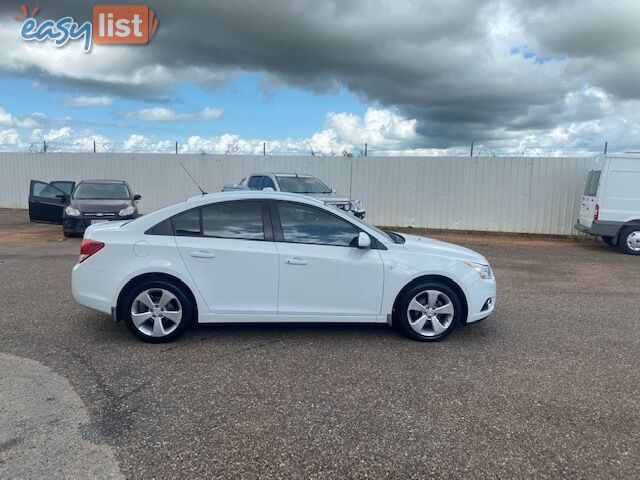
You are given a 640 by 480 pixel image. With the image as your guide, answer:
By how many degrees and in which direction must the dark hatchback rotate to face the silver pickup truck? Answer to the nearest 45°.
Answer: approximately 45° to its left

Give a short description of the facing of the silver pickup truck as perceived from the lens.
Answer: facing the viewer and to the right of the viewer

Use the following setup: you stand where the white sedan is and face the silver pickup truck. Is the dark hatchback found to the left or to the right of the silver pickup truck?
left

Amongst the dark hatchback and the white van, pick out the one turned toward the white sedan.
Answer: the dark hatchback

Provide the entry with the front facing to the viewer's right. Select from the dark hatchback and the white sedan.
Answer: the white sedan

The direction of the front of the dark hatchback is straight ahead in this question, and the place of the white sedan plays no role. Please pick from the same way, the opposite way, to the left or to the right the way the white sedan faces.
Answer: to the left

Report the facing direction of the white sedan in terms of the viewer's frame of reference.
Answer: facing to the right of the viewer

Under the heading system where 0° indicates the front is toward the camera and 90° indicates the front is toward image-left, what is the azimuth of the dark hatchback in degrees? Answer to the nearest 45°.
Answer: approximately 0°

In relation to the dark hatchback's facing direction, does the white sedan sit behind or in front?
in front

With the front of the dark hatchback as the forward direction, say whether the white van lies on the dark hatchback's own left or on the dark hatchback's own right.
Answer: on the dark hatchback's own left

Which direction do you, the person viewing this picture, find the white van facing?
facing to the right of the viewer

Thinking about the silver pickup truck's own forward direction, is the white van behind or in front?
in front

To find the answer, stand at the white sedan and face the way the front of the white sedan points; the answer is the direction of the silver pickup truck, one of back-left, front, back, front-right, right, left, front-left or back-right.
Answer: left

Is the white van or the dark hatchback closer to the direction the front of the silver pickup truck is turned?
the white van
